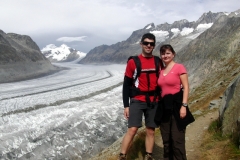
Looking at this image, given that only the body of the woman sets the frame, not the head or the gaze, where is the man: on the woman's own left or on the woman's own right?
on the woman's own right

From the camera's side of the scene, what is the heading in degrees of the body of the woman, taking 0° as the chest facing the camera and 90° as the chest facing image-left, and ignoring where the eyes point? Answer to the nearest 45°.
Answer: approximately 45°
